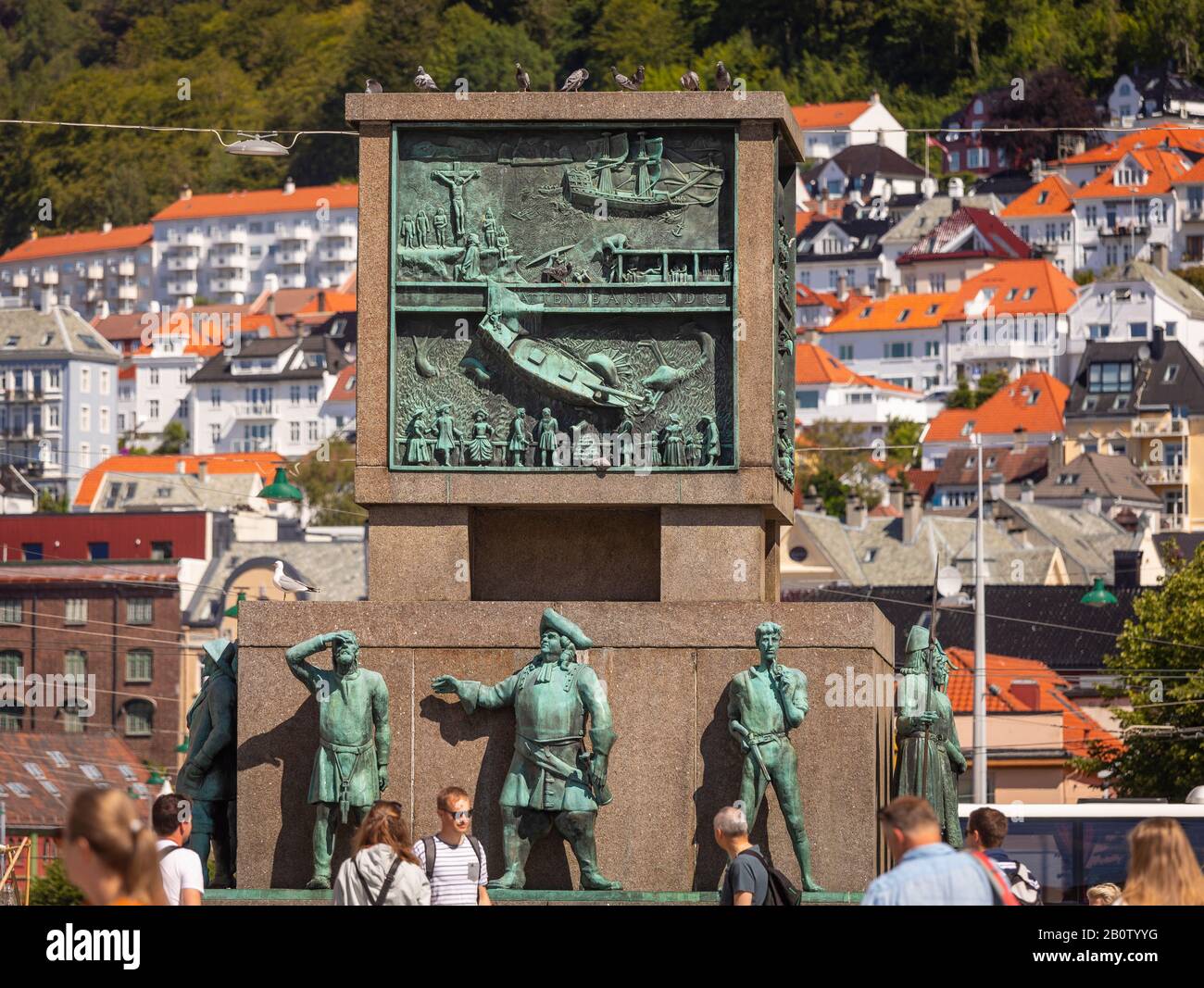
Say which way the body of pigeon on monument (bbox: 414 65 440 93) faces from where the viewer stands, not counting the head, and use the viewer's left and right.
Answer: facing to the left of the viewer

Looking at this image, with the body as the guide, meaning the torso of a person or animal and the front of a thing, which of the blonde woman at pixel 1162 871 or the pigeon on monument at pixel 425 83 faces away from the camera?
the blonde woman

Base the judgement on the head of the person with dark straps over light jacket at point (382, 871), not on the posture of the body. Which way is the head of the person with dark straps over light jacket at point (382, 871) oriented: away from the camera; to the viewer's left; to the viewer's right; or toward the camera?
away from the camera

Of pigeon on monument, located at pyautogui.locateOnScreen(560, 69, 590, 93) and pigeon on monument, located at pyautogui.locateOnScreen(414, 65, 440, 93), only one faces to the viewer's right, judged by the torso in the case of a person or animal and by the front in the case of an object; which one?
pigeon on monument, located at pyautogui.locateOnScreen(560, 69, 590, 93)

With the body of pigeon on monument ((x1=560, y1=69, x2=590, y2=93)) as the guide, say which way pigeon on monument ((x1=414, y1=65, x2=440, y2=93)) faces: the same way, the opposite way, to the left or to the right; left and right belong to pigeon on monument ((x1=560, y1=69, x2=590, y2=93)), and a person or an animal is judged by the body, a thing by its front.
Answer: the opposite way

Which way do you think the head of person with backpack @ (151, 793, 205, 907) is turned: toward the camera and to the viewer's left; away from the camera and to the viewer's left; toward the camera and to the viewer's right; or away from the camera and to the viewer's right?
away from the camera and to the viewer's right

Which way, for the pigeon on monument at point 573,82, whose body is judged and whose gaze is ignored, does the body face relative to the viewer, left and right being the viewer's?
facing to the right of the viewer

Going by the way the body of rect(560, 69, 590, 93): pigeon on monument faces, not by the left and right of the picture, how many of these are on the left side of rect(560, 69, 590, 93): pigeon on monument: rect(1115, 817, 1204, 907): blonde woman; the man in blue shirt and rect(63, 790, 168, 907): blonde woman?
0

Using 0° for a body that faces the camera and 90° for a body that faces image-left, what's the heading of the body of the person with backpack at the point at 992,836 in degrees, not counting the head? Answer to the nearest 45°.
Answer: approximately 135°

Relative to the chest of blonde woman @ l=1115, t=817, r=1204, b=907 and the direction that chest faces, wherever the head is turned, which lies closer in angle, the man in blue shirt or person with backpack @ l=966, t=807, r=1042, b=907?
the person with backpack

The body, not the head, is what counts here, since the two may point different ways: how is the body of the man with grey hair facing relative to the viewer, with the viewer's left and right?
facing away from the viewer and to the left of the viewer

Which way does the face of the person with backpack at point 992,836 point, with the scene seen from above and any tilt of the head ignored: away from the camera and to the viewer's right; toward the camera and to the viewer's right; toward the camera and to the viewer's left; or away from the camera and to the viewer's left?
away from the camera and to the viewer's left

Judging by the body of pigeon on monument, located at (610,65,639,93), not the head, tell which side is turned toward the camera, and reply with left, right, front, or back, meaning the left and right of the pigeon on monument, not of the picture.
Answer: left

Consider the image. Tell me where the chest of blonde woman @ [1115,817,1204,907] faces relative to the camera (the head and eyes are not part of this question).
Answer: away from the camera

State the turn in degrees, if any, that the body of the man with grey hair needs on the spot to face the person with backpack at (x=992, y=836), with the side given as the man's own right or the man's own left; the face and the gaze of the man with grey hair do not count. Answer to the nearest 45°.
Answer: approximately 90° to the man's own right
